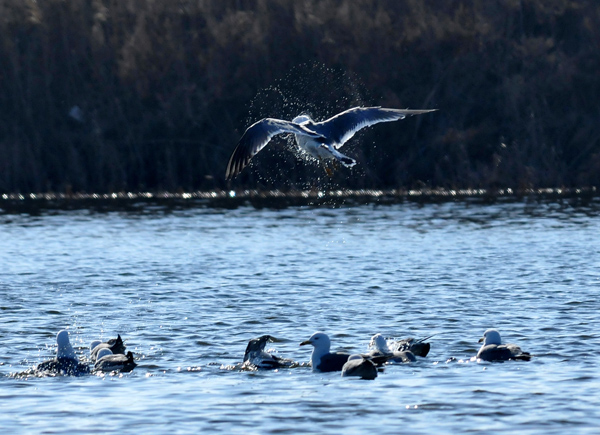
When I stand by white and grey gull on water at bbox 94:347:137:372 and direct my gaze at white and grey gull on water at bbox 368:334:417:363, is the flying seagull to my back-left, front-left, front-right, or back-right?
front-left

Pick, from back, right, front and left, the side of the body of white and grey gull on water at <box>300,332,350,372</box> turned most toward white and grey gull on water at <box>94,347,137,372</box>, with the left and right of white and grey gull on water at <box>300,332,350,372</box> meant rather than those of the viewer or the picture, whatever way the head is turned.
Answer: front

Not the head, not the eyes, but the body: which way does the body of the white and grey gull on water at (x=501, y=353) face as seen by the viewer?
to the viewer's left

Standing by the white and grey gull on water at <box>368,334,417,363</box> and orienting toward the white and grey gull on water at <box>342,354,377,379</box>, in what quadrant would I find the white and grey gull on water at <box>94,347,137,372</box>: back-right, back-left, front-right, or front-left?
front-right

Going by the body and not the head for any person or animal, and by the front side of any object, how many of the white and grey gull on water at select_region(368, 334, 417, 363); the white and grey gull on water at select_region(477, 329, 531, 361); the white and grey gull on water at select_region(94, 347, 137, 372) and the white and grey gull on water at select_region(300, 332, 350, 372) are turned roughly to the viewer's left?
4

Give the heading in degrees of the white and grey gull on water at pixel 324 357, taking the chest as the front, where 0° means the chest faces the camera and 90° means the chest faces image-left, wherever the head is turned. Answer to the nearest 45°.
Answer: approximately 90°

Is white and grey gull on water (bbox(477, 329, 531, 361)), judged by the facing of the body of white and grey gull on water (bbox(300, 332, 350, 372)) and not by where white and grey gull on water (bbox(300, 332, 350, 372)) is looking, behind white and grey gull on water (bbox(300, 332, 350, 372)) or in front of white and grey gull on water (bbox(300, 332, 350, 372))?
behind

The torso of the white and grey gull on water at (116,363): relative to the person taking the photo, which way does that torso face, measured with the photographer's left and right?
facing to the left of the viewer

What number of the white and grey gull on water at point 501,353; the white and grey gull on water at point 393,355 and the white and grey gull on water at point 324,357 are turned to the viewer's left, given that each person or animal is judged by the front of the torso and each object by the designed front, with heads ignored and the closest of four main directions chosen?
3

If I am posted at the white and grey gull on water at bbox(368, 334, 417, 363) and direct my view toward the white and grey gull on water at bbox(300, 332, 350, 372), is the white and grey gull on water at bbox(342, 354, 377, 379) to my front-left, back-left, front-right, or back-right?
front-left

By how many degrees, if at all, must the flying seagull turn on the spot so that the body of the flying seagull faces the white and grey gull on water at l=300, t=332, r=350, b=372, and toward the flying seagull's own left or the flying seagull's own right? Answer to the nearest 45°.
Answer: approximately 135° to the flying seagull's own left

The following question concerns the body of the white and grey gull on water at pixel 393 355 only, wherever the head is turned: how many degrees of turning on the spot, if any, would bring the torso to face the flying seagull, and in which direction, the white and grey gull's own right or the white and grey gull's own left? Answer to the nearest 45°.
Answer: approximately 90° to the white and grey gull's own right

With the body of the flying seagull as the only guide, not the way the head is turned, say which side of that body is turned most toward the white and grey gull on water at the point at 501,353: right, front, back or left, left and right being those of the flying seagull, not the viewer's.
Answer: back

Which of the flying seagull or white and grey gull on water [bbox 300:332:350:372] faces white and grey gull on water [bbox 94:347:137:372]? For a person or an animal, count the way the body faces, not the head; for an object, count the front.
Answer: white and grey gull on water [bbox 300:332:350:372]

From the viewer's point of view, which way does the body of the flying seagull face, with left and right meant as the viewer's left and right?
facing away from the viewer and to the left of the viewer

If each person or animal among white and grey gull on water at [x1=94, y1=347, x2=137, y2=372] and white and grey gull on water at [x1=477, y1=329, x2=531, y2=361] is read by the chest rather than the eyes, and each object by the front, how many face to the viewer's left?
2

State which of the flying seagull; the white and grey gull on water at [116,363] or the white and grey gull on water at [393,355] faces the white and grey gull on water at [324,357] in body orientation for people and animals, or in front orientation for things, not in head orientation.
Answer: the white and grey gull on water at [393,355]

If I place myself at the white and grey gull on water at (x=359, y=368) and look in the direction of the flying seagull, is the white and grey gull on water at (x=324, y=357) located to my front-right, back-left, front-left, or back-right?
front-left

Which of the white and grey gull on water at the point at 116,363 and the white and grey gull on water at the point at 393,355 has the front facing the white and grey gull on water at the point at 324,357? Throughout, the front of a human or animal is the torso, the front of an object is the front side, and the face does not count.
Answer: the white and grey gull on water at the point at 393,355

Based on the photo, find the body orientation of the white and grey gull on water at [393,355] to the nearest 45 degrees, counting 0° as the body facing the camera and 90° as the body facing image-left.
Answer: approximately 90°
